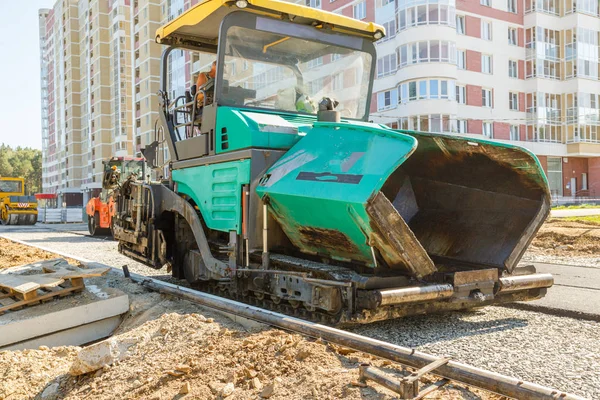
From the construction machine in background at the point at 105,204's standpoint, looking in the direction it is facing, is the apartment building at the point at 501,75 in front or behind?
behind

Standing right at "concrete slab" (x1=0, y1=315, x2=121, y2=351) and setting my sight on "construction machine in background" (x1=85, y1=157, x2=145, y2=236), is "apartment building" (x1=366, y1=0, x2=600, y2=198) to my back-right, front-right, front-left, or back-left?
front-right

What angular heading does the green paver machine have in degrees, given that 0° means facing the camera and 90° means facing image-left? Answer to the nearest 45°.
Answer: approximately 315°

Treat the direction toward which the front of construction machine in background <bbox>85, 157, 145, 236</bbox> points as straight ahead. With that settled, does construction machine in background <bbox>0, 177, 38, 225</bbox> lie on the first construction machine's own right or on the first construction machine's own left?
on the first construction machine's own right

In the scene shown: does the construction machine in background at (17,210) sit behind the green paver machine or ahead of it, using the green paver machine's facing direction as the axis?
behind

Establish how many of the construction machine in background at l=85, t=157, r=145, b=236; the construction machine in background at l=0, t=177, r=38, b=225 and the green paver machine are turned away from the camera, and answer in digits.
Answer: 0

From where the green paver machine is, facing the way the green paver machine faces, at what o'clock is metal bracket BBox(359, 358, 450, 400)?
The metal bracket is roughly at 1 o'clock from the green paver machine.

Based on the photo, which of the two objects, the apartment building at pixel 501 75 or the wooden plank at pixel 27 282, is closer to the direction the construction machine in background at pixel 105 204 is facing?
the wooden plank
